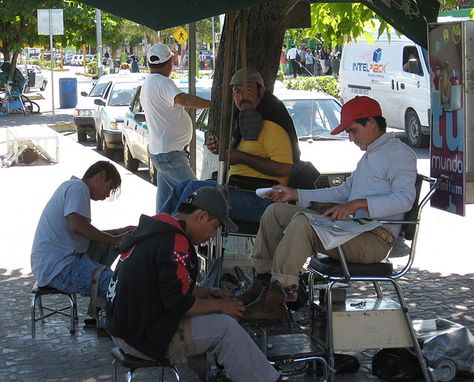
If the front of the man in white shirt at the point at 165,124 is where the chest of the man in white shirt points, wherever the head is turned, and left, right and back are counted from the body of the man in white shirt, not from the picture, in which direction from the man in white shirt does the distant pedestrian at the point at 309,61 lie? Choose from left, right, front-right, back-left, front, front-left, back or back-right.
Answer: front-left

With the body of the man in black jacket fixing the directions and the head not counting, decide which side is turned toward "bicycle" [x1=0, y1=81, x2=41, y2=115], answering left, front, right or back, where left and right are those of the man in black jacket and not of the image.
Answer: left

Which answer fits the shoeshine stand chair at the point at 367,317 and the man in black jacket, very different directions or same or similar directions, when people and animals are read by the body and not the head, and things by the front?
very different directions

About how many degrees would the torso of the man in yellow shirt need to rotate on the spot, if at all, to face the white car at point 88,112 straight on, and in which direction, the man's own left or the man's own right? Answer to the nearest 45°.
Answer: approximately 135° to the man's own right

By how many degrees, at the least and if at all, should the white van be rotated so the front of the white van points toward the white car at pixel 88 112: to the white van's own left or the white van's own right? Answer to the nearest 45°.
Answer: approximately 135° to the white van's own right

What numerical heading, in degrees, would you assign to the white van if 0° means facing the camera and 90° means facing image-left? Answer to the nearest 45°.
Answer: approximately 315°

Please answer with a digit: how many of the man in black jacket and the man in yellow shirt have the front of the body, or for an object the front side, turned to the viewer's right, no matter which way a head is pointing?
1

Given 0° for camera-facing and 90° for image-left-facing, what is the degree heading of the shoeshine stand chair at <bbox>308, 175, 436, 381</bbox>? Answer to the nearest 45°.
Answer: approximately 90°

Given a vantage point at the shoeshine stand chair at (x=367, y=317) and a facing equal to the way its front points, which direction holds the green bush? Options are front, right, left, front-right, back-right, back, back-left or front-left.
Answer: right
